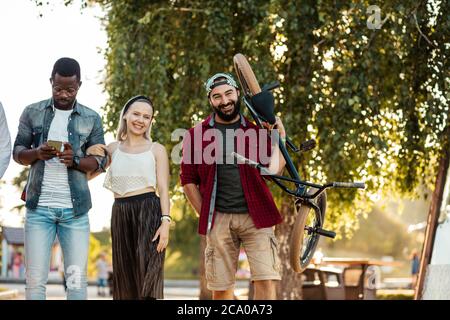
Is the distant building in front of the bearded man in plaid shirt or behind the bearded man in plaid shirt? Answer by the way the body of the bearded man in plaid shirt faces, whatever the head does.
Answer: behind

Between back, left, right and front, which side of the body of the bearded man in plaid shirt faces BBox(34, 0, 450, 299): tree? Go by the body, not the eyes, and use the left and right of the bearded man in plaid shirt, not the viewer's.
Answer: back

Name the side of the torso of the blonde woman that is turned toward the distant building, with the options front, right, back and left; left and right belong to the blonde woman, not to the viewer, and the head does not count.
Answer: back

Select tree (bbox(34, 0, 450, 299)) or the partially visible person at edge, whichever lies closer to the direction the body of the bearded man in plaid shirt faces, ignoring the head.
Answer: the partially visible person at edge

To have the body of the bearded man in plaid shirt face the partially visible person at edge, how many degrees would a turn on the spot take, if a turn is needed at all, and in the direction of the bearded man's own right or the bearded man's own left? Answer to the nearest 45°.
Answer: approximately 90° to the bearded man's own right

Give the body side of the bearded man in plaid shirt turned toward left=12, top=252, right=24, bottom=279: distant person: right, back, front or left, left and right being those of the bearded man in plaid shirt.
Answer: back

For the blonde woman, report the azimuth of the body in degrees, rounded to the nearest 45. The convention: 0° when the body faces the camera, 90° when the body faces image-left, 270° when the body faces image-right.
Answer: approximately 0°

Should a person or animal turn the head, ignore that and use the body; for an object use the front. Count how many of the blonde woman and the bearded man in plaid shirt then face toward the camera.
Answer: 2

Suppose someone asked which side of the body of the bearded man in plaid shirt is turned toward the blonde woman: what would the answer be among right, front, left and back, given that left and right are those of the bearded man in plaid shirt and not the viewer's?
right

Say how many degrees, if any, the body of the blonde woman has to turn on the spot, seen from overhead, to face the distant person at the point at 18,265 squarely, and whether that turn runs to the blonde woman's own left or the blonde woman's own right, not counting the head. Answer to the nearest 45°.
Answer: approximately 180°
